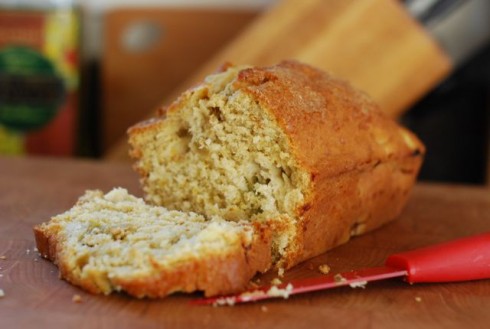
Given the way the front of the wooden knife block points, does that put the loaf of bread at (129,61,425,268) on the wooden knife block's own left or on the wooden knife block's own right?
on the wooden knife block's own right

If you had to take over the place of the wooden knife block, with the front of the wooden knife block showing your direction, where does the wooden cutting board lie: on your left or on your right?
on your right
